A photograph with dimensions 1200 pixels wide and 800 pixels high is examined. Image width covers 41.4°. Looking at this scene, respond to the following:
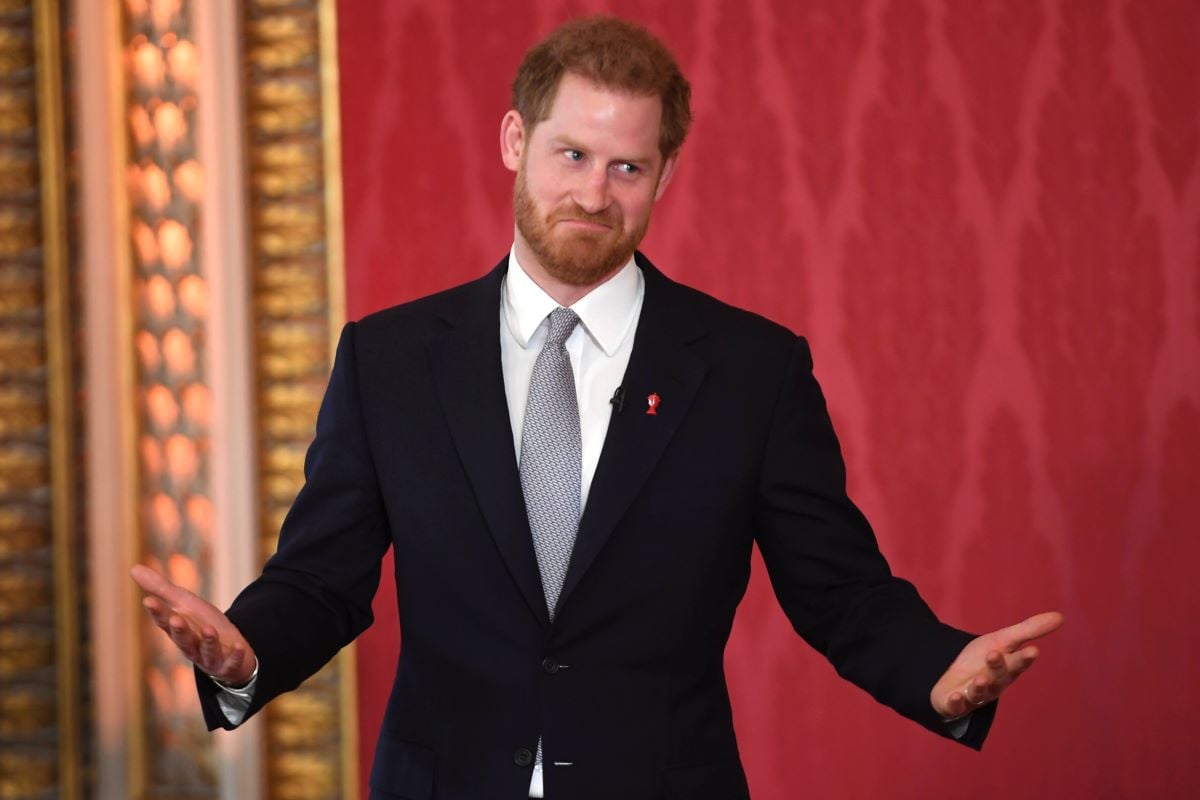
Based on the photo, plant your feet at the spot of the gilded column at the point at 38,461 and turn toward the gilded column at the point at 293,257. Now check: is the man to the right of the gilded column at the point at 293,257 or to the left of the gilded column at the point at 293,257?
right

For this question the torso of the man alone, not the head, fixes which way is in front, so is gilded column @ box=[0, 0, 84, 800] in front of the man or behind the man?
behind

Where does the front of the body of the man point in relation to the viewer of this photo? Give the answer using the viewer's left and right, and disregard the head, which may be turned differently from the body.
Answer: facing the viewer

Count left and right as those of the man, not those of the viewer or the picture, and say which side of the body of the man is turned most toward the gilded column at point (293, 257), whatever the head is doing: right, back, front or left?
back
